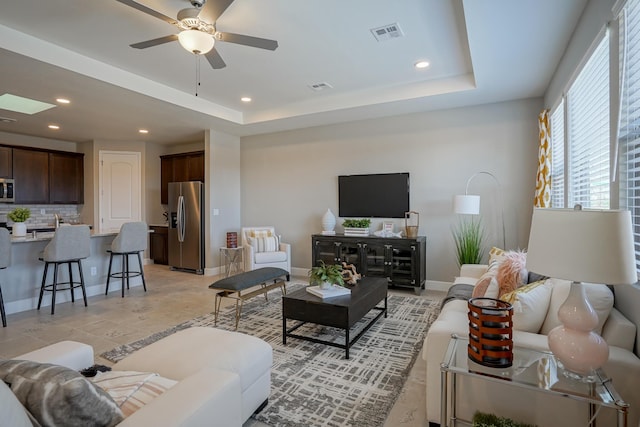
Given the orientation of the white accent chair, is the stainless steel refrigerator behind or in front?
behind

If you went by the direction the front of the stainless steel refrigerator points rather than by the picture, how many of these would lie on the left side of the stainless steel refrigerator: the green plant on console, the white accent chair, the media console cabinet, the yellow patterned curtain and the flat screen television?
5

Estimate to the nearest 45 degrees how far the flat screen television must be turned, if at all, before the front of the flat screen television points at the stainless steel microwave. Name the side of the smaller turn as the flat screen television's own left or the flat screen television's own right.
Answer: approximately 45° to the flat screen television's own right

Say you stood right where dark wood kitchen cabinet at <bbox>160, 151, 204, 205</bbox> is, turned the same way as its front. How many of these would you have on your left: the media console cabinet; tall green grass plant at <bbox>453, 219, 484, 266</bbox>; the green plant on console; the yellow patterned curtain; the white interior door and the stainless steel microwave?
4

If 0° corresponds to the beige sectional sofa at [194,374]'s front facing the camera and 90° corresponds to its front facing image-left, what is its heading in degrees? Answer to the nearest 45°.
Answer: approximately 225°

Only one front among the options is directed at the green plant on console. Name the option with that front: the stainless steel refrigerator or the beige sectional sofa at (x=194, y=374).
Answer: the beige sectional sofa

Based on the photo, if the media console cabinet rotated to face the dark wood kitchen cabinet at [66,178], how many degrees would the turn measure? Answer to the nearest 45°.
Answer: approximately 45° to its right

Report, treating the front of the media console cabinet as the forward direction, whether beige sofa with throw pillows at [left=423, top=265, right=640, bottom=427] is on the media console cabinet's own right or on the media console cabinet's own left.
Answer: on the media console cabinet's own left

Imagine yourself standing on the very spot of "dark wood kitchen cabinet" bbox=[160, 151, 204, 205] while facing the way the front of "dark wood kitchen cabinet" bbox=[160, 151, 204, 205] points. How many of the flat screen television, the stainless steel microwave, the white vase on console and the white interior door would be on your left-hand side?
2

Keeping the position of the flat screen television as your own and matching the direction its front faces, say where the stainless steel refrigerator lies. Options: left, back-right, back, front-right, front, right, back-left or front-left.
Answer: front-right

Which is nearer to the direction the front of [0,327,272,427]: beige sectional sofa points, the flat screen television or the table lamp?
the flat screen television

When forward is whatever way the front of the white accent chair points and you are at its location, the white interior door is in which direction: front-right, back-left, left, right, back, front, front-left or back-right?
back

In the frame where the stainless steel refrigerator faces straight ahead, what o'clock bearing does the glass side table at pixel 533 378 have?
The glass side table is roughly at 10 o'clock from the stainless steel refrigerator.

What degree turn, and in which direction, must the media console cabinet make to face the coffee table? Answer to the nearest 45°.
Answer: approximately 45° to its left

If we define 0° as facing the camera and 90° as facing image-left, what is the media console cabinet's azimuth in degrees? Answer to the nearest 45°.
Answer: approximately 45°
